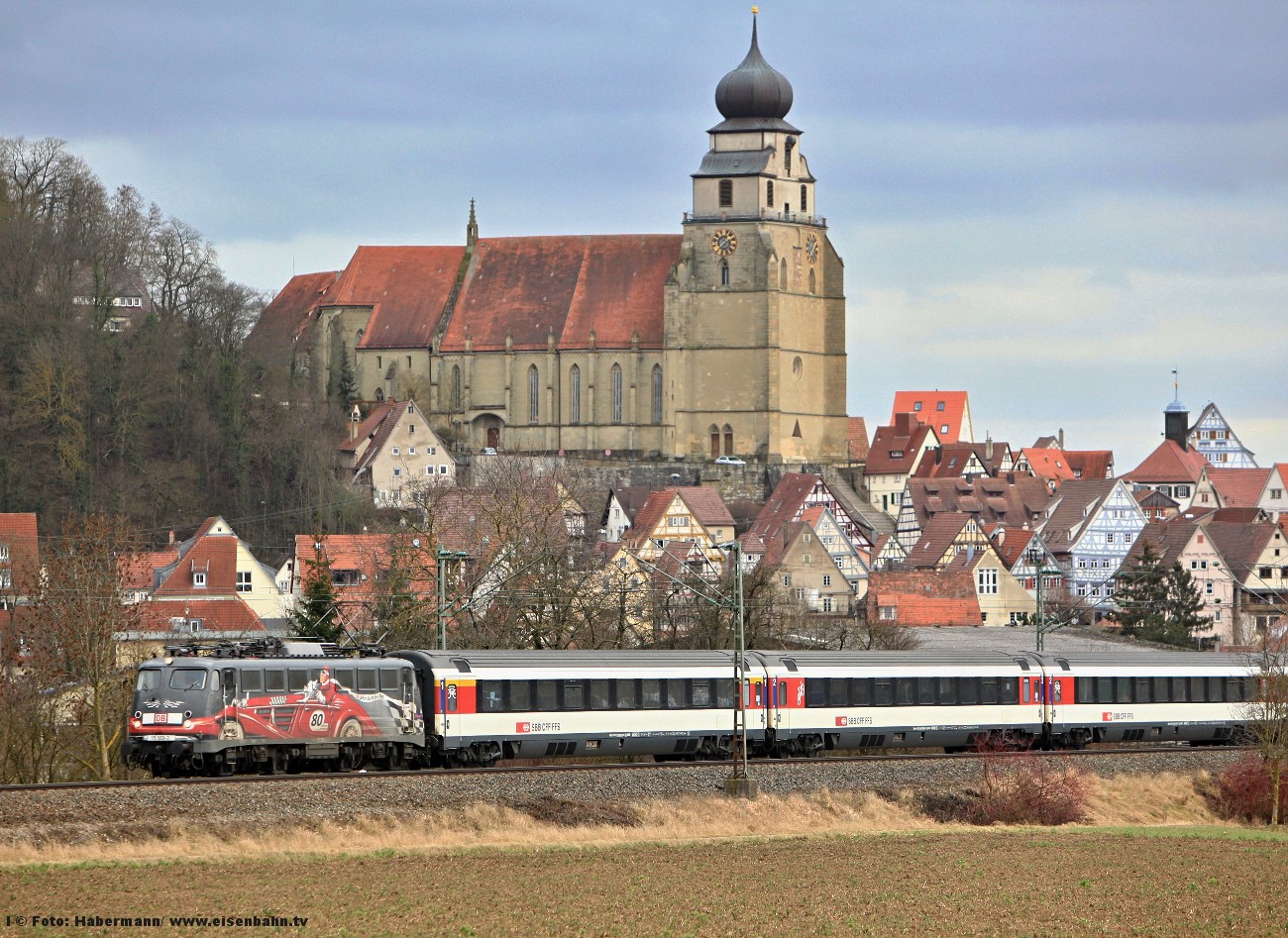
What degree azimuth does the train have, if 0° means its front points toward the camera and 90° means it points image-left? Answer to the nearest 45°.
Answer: approximately 45°

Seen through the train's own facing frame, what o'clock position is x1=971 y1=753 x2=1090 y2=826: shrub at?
The shrub is roughly at 7 o'clock from the train.
